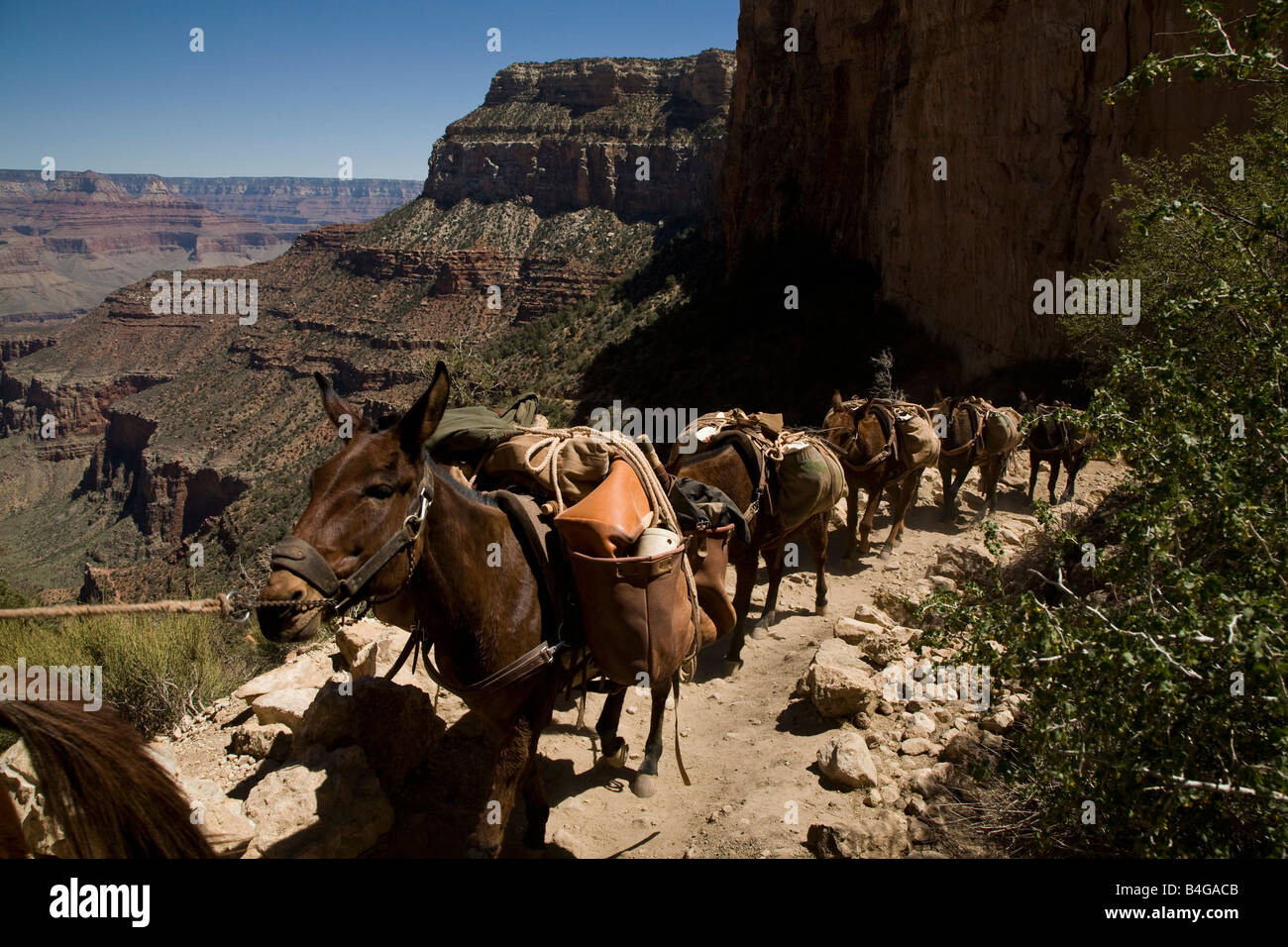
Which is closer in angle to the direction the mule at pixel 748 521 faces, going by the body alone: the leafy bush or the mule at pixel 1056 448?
the leafy bush

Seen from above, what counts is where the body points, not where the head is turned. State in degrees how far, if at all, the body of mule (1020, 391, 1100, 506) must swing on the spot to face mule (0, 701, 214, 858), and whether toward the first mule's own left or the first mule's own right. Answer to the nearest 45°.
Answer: approximately 45° to the first mule's own left

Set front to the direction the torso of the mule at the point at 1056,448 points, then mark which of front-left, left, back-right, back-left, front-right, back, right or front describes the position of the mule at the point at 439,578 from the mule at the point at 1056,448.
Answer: front-left

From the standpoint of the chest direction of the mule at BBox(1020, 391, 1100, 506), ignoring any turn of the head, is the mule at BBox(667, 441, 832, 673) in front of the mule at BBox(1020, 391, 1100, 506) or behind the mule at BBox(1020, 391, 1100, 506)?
in front

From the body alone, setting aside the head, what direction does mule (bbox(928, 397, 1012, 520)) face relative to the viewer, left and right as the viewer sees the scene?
facing the viewer and to the left of the viewer

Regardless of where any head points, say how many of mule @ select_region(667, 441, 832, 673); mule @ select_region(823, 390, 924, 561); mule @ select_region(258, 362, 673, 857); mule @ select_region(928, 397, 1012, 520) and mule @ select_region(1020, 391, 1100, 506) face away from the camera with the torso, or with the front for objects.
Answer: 0

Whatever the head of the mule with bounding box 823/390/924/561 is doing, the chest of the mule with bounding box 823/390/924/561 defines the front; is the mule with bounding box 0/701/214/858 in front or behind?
in front
